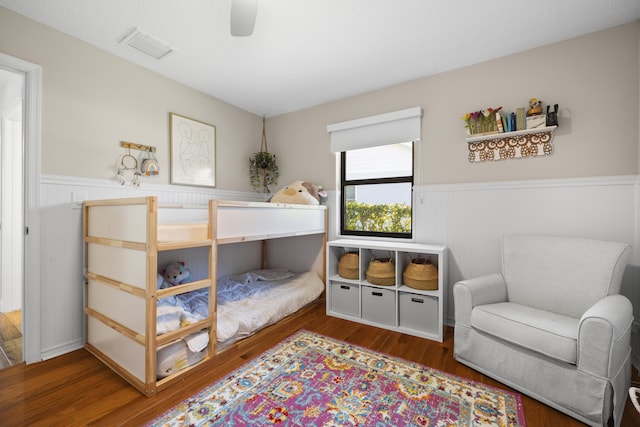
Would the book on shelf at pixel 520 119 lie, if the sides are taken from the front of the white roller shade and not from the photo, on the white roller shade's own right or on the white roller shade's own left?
on the white roller shade's own left

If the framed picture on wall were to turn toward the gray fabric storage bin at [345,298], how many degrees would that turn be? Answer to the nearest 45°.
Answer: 0° — it already faces it

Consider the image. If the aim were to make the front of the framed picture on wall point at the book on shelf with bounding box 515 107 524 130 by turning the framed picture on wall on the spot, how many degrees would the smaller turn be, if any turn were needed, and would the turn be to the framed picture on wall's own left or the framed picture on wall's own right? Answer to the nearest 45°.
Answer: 0° — it already faces it

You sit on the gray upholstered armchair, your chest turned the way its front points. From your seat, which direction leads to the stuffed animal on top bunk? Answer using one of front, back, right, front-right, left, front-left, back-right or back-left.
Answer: front-right

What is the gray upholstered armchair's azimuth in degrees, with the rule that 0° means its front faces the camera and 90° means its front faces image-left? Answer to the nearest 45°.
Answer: approximately 45°

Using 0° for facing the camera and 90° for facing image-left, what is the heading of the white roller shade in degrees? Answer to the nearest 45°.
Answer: approximately 45°

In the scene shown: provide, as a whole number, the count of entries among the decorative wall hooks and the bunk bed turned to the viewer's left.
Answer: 0

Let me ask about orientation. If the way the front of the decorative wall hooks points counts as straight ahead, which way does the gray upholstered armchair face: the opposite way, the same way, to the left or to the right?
to the right

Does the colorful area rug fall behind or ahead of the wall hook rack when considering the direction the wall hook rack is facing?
ahead

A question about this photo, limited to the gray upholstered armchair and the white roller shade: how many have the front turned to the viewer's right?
0

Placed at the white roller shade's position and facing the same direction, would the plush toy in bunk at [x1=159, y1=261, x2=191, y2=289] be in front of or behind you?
in front

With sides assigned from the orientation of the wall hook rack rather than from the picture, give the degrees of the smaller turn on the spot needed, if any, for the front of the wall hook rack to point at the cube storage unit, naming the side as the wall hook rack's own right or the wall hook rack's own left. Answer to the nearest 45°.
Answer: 0° — it already faces it

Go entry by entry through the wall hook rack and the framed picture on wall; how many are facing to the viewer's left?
0
